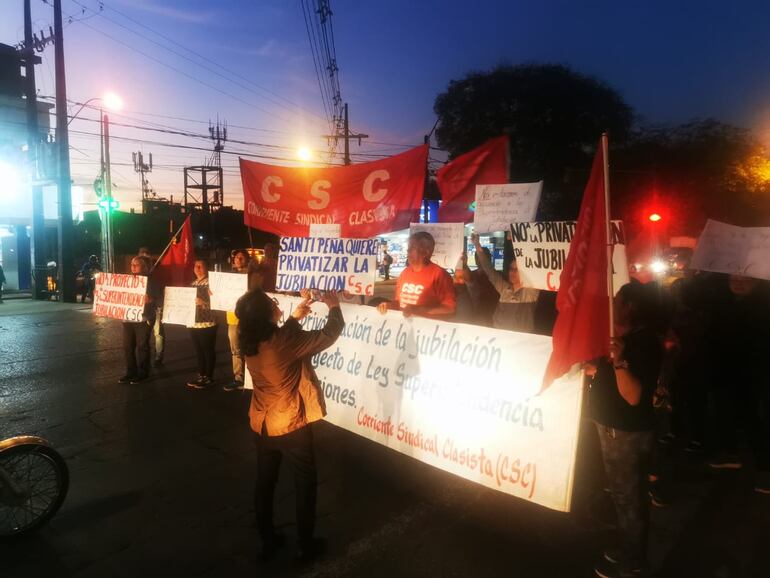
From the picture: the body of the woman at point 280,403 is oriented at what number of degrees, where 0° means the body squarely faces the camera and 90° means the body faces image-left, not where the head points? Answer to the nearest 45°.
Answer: approximately 225°

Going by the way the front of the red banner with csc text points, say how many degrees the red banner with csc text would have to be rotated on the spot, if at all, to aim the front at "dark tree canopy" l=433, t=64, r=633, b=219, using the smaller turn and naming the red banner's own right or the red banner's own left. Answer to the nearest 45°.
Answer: approximately 135° to the red banner's own left

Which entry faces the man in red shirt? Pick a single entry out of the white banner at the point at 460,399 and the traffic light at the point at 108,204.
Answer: the traffic light

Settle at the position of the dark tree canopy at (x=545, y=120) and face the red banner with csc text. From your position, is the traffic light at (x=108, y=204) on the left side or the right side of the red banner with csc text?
right

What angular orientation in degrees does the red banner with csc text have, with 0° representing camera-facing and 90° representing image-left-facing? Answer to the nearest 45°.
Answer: approximately 0°

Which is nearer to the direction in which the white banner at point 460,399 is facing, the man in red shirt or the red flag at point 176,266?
the red flag

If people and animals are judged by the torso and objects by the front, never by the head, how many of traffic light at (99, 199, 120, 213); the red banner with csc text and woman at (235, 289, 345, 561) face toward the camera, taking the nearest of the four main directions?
2

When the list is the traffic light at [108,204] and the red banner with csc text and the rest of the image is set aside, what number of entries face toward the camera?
2

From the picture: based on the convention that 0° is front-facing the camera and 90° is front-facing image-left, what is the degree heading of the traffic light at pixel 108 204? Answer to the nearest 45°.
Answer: approximately 0°

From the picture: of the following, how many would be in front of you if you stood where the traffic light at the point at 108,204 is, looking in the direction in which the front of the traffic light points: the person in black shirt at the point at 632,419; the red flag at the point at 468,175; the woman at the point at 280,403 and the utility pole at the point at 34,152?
3
